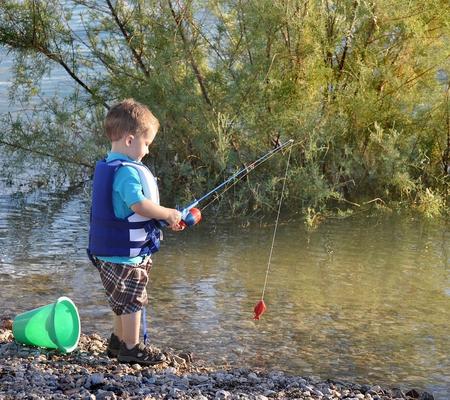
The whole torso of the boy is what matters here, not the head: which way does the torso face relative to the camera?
to the viewer's right

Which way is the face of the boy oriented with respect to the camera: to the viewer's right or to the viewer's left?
to the viewer's right
